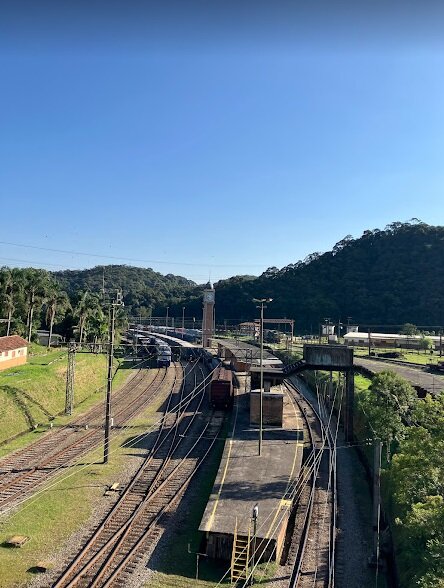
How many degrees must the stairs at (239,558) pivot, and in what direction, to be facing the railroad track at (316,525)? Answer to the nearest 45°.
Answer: approximately 135° to its left

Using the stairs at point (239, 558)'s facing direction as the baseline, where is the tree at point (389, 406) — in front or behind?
behind

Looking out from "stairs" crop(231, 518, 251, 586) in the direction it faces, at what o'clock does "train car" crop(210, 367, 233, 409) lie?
The train car is roughly at 6 o'clock from the stairs.

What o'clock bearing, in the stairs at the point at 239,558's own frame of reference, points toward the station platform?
The station platform is roughly at 6 o'clock from the stairs.

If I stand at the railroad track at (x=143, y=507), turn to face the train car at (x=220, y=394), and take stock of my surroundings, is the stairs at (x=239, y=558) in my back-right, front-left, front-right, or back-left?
back-right

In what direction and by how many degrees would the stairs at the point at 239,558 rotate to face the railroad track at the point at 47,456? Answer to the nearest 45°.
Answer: approximately 135° to its right

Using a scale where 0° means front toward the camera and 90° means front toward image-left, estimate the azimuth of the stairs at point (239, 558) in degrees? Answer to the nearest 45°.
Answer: approximately 0°
